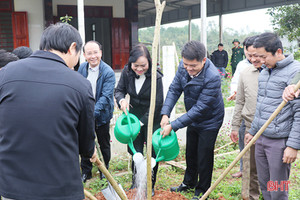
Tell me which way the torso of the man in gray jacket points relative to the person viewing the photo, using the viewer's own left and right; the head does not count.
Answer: facing the viewer and to the left of the viewer

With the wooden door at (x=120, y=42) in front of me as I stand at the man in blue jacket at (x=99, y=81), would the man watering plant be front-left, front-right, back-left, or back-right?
back-right

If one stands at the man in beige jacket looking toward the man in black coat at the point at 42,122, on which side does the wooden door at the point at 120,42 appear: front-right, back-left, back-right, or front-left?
back-right

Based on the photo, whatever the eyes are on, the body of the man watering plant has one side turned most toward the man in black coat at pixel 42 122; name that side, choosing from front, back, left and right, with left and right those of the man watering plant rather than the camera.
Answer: front

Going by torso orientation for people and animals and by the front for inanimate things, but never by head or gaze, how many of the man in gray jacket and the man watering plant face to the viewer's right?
0

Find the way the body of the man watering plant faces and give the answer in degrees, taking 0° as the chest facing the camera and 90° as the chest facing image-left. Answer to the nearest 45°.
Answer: approximately 45°

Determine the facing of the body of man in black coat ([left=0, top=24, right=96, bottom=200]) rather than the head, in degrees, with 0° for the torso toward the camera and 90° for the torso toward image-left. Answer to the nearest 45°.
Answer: approximately 225°

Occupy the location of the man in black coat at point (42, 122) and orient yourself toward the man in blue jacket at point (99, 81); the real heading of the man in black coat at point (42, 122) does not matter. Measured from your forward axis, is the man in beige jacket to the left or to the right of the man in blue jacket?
right

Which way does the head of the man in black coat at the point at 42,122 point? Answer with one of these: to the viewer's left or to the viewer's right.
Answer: to the viewer's right

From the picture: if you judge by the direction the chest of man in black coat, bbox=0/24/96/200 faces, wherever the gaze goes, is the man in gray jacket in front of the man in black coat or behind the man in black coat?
in front

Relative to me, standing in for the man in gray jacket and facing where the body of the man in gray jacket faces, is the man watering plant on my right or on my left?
on my right
